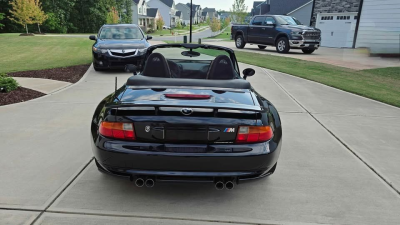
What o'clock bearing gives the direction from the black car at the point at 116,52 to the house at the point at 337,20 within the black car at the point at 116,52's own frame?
The house is roughly at 8 o'clock from the black car.

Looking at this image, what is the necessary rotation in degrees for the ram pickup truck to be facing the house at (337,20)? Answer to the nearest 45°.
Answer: approximately 90° to its left

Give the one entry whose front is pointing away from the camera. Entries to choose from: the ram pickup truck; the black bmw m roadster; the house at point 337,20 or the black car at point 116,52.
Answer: the black bmw m roadster

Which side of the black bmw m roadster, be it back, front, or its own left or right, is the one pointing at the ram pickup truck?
front

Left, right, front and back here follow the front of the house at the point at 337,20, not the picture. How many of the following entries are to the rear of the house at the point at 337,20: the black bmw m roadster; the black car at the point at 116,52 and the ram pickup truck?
0

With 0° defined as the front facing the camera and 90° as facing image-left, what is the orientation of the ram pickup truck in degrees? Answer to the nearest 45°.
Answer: approximately 315°

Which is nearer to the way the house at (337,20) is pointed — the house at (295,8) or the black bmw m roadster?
the black bmw m roadster

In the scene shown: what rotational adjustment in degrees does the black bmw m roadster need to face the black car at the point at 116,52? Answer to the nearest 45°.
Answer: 0° — it already faces it

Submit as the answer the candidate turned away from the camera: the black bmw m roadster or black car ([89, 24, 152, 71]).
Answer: the black bmw m roadster

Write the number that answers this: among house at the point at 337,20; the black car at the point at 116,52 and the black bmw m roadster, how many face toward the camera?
2

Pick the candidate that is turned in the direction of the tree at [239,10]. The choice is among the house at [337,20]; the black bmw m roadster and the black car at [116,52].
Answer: the black bmw m roadster

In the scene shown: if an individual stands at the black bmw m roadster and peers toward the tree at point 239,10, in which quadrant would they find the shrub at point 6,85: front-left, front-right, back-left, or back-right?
front-left

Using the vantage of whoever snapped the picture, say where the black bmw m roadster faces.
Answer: facing away from the viewer

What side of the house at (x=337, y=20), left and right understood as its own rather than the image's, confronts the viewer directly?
front

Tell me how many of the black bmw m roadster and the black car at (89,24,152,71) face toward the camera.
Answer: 1

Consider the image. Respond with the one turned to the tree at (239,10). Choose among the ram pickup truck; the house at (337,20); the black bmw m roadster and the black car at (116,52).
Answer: the black bmw m roadster

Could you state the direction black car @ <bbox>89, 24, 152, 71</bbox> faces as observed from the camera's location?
facing the viewer

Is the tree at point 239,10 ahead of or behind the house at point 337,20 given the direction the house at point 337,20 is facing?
behind

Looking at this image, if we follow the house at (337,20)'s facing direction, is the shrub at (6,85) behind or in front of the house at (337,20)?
in front
